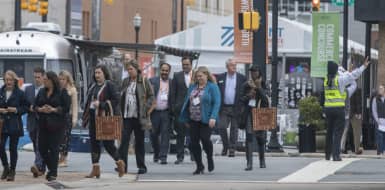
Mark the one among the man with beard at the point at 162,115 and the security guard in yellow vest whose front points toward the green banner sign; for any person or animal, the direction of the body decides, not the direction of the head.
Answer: the security guard in yellow vest

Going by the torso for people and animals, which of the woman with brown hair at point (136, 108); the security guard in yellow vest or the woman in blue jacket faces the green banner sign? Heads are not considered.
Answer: the security guard in yellow vest

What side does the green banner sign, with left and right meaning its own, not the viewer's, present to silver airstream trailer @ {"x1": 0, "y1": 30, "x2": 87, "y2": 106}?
right

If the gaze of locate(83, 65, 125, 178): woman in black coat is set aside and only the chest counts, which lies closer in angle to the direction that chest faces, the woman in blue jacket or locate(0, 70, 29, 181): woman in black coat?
the woman in black coat

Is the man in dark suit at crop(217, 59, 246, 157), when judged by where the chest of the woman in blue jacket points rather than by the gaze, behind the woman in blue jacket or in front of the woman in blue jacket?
behind

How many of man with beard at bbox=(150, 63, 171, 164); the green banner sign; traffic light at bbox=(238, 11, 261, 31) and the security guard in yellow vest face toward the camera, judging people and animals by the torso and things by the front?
2

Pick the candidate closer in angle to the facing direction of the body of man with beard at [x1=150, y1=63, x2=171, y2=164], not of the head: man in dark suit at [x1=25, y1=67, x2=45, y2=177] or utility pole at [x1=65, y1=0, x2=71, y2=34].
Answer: the man in dark suit

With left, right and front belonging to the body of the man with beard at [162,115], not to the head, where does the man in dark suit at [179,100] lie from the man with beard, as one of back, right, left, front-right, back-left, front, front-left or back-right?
left

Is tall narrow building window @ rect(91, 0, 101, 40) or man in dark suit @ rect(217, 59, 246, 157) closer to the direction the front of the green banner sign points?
the man in dark suit
